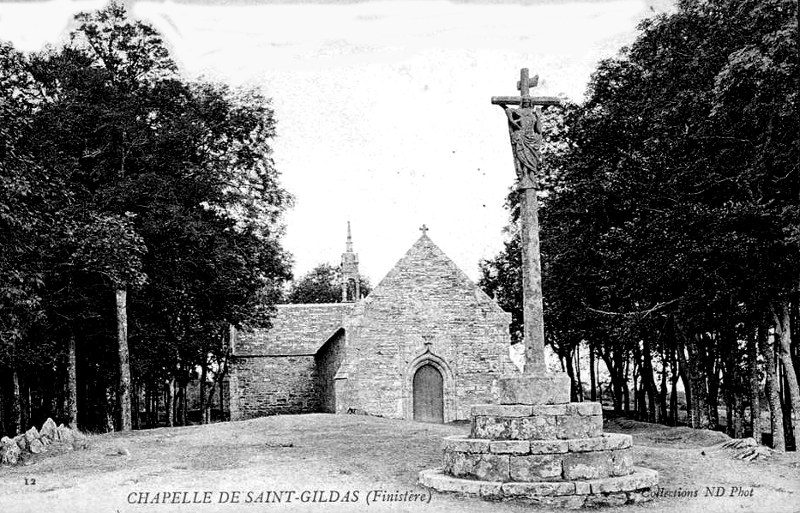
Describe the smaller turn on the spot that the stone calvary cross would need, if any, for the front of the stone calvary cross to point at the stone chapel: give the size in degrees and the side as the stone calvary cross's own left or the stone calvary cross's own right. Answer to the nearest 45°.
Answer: approximately 180°

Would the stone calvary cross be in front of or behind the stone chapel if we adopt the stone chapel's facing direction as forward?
in front

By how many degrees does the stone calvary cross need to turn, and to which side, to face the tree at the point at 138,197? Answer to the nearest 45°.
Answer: approximately 135° to its right

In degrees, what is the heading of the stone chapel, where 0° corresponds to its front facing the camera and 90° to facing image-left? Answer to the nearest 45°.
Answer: approximately 0°

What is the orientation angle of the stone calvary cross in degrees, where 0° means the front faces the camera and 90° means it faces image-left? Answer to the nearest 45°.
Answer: approximately 0°

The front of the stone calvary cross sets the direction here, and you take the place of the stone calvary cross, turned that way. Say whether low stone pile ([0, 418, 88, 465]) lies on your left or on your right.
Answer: on your right

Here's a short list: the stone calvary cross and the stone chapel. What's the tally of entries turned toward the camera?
2
